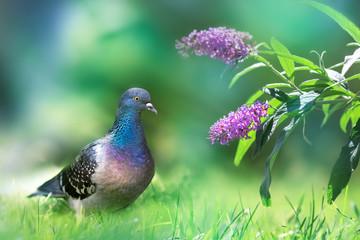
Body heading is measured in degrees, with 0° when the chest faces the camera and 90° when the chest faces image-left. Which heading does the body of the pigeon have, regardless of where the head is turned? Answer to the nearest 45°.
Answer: approximately 315°

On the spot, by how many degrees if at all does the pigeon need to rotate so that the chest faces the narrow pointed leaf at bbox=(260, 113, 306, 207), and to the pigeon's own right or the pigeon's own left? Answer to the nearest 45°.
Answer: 0° — it already faces it

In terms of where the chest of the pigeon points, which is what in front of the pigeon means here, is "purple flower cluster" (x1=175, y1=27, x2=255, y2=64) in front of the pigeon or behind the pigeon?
in front

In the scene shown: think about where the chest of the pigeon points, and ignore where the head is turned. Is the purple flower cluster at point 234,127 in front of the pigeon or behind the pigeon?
in front

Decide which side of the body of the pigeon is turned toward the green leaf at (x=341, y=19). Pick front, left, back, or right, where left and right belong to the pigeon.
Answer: front

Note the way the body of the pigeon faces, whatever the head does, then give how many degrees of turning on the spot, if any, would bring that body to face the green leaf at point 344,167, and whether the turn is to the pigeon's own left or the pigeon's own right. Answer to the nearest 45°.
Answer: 0° — it already faces it
